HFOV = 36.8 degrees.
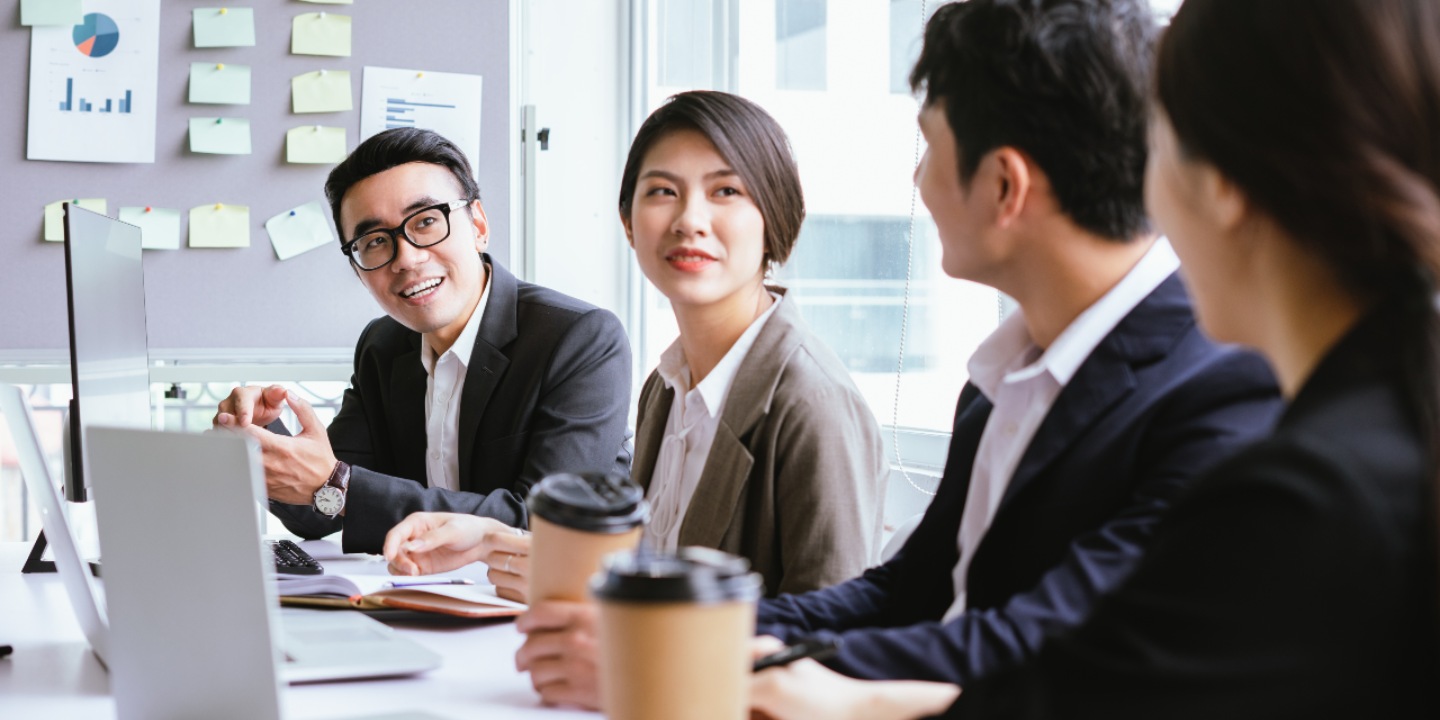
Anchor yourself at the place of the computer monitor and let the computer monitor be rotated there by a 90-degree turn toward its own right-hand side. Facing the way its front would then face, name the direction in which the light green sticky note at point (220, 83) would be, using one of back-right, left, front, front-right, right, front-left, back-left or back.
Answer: back-right

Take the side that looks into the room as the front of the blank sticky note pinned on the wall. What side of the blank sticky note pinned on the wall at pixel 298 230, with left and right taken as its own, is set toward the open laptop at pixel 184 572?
front

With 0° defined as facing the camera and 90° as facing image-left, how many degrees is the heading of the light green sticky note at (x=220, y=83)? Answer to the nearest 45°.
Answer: approximately 0°

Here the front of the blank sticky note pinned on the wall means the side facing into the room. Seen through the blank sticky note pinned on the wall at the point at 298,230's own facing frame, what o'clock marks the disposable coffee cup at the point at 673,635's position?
The disposable coffee cup is roughly at 12 o'clock from the blank sticky note pinned on the wall.

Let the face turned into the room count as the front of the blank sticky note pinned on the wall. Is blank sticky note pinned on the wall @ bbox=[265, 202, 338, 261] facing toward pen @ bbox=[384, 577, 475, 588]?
yes

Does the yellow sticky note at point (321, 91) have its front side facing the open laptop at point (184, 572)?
yes

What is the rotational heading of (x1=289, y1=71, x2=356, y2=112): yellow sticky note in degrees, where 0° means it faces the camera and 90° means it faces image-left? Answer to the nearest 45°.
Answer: approximately 0°

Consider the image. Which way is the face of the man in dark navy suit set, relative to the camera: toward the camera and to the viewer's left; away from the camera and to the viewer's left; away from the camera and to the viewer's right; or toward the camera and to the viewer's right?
away from the camera and to the viewer's left

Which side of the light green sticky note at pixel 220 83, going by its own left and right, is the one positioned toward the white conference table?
front
